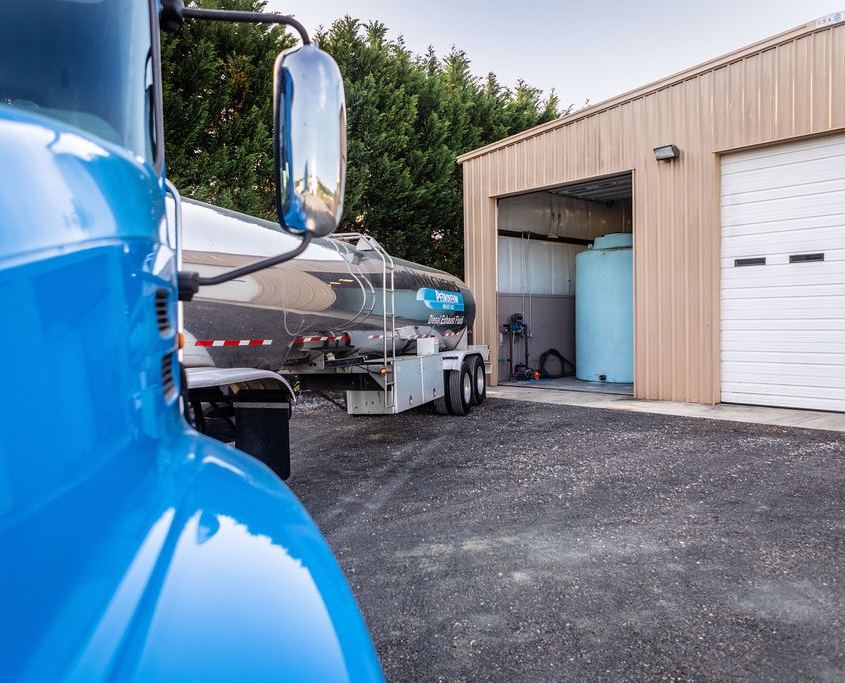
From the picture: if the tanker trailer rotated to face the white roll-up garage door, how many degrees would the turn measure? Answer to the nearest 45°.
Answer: approximately 135° to its left

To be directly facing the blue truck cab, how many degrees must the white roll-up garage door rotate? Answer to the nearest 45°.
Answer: approximately 45° to its left

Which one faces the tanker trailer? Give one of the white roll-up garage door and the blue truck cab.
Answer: the white roll-up garage door

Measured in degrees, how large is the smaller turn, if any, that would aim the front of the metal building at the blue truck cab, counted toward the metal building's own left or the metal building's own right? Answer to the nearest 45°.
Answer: approximately 45° to the metal building's own left

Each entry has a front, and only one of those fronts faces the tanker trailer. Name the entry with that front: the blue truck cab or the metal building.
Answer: the metal building

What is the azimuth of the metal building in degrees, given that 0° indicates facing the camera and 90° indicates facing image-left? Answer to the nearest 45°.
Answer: approximately 45°

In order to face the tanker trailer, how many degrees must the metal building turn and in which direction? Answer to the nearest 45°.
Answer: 0° — it already faces it

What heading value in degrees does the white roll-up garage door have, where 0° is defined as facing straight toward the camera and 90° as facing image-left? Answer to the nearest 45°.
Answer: approximately 45°

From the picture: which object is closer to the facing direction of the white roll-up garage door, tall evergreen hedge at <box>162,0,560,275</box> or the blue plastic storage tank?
the tall evergreen hedge

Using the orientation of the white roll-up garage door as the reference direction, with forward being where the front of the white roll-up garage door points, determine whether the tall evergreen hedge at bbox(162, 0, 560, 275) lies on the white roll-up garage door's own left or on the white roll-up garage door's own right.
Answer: on the white roll-up garage door's own right

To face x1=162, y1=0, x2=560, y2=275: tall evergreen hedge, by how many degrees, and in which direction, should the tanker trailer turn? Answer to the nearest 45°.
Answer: approximately 135° to its right

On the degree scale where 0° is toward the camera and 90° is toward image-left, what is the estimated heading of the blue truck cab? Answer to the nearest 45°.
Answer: approximately 0°
